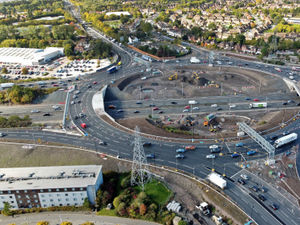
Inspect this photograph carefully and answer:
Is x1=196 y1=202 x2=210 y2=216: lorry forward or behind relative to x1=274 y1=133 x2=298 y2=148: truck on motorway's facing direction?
forward

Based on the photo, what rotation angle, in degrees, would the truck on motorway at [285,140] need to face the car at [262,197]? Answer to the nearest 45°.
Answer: approximately 45° to its left

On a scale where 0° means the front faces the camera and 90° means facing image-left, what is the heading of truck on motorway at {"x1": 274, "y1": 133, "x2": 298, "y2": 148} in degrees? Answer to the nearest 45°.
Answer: approximately 45°

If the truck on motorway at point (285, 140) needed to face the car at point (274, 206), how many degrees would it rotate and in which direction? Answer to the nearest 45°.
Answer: approximately 45° to its left

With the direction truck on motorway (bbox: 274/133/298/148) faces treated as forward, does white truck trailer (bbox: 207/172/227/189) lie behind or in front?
in front

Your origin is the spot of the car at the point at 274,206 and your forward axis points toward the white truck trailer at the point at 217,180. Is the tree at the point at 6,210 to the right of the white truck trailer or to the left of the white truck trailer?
left

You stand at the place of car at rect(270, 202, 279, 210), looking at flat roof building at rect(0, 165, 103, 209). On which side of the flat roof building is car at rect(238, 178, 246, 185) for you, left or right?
right

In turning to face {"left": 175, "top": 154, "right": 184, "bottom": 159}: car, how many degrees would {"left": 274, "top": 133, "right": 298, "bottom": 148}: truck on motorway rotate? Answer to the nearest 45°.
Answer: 0° — it already faces it
